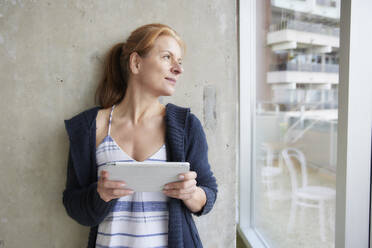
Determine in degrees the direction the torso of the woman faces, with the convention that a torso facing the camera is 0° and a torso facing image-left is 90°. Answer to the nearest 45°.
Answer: approximately 0°
